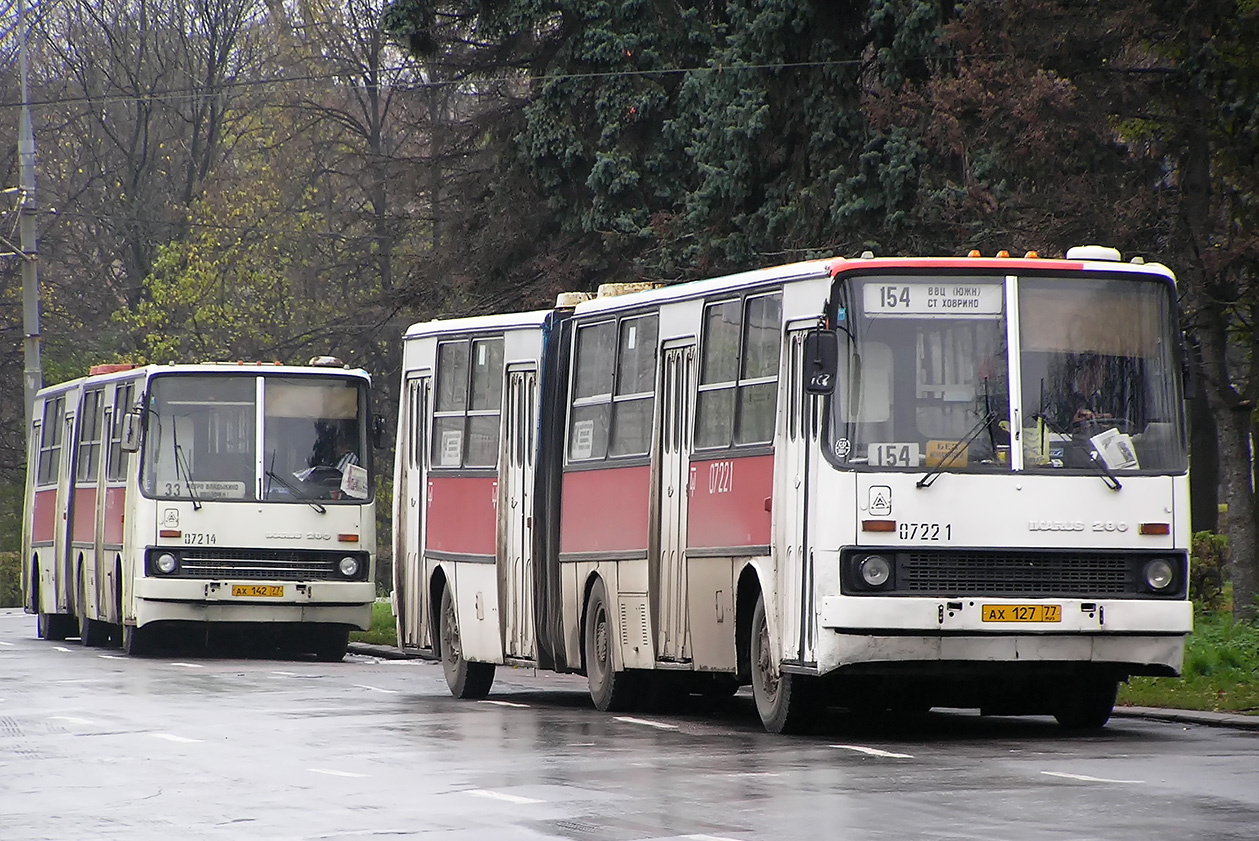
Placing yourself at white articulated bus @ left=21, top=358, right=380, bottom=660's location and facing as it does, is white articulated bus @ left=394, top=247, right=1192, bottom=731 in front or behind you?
in front

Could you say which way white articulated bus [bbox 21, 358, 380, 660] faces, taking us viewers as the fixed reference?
facing the viewer

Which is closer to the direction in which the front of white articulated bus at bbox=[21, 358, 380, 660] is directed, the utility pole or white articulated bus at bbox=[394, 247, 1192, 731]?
the white articulated bus

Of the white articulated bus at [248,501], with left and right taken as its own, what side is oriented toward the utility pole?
back
